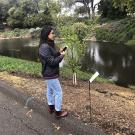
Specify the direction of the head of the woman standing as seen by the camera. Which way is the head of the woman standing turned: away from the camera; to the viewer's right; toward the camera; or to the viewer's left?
to the viewer's right

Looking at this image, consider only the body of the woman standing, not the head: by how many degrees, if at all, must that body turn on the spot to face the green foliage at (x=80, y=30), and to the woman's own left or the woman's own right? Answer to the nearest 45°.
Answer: approximately 90° to the woman's own left

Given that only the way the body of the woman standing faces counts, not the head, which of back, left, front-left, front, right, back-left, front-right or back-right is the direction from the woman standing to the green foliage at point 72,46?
left

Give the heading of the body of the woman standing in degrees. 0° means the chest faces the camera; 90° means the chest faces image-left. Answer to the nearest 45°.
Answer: approximately 270°
